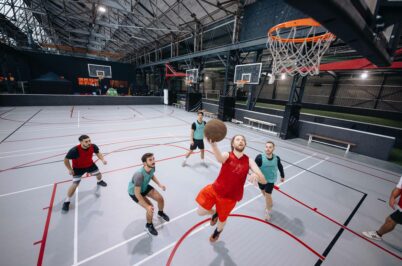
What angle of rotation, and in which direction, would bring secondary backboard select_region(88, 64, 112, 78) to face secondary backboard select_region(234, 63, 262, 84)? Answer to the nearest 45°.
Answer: approximately 45° to its left

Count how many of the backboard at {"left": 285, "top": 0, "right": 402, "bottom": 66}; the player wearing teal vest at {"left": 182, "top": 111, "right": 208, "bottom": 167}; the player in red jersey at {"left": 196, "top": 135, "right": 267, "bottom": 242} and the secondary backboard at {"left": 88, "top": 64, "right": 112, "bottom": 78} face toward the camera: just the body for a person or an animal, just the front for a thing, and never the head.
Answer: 3

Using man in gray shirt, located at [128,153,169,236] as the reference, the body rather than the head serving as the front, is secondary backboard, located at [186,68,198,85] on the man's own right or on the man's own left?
on the man's own left

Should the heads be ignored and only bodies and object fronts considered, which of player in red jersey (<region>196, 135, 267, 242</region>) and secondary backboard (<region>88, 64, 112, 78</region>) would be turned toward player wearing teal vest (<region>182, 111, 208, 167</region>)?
the secondary backboard

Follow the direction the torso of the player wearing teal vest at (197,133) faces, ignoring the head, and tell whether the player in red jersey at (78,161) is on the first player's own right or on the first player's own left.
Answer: on the first player's own right

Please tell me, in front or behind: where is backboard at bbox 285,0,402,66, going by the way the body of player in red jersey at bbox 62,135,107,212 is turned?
in front

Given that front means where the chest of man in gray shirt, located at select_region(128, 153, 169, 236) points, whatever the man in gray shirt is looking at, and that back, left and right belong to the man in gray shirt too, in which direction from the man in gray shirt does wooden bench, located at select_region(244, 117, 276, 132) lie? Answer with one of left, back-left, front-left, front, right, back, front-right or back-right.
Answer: left

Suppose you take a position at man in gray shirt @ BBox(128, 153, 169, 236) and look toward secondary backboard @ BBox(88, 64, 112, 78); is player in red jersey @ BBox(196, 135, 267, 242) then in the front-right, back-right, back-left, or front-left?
back-right

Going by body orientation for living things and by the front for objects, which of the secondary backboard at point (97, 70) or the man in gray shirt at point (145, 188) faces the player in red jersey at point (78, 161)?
the secondary backboard

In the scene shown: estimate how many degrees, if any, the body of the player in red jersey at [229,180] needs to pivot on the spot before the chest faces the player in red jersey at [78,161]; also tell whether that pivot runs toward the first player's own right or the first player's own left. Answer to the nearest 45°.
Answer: approximately 90° to the first player's own right
